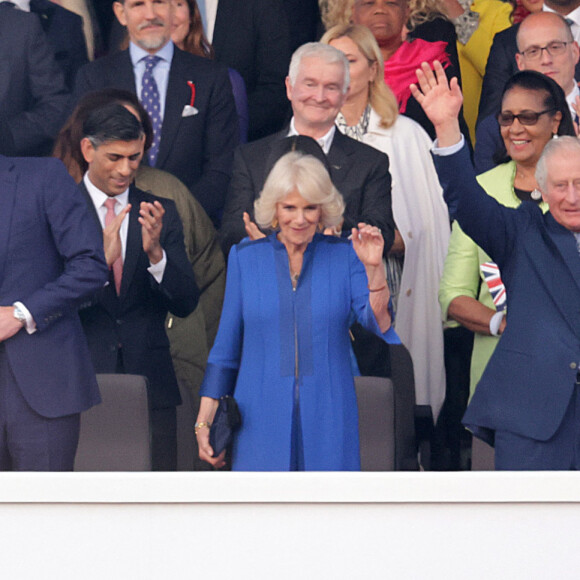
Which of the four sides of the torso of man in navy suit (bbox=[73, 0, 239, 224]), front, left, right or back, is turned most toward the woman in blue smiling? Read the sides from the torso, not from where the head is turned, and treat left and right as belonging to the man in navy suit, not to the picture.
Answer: front

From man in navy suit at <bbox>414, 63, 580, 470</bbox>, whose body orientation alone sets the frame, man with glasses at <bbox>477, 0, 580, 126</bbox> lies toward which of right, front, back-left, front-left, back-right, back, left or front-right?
back-left

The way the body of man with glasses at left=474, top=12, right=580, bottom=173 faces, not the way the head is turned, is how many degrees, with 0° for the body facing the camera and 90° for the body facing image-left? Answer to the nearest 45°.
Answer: approximately 45°

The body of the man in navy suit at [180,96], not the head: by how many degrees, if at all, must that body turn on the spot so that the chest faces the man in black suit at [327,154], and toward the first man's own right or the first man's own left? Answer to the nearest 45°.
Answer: approximately 45° to the first man's own left
